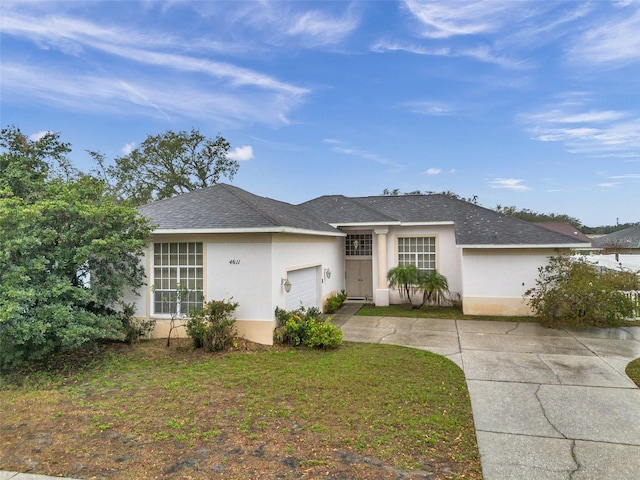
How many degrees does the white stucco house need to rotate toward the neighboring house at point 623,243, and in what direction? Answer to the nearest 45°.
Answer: approximately 135° to its left

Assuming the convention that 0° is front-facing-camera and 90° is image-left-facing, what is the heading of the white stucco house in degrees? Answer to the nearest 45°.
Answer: approximately 0°

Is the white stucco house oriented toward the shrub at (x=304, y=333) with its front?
yes

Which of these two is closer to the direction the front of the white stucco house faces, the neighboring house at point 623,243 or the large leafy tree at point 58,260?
the large leafy tree

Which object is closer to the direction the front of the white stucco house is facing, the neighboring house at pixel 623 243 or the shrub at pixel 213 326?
the shrub

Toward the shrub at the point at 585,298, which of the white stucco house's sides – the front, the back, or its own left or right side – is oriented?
left

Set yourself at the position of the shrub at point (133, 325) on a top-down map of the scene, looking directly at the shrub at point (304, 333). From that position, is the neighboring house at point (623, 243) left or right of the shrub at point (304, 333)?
left

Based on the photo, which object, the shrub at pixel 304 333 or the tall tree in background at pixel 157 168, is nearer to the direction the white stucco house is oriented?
the shrub

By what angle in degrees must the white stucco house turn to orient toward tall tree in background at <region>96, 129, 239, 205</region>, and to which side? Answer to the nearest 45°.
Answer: approximately 135° to its right
